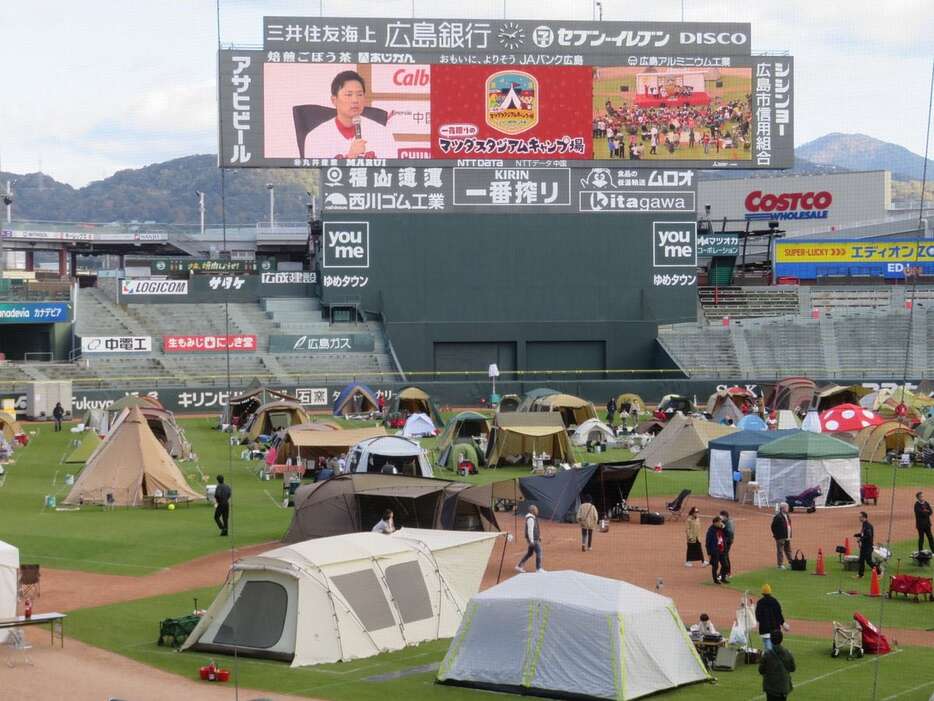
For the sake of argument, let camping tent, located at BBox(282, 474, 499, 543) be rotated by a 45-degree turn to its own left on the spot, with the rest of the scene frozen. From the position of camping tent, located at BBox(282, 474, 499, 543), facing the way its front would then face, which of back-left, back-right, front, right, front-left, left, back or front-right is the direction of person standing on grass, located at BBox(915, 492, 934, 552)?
front-left

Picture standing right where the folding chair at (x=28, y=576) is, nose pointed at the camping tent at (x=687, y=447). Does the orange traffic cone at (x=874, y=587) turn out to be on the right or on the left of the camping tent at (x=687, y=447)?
right

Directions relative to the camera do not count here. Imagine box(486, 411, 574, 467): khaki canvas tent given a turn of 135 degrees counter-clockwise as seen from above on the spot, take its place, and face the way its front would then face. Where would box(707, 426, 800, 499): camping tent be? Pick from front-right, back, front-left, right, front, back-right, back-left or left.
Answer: right

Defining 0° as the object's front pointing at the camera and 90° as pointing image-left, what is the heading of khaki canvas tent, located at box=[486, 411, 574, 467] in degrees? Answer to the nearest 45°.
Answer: approximately 0°

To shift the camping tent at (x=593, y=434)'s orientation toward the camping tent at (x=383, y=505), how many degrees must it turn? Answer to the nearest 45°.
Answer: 0° — it already faces it

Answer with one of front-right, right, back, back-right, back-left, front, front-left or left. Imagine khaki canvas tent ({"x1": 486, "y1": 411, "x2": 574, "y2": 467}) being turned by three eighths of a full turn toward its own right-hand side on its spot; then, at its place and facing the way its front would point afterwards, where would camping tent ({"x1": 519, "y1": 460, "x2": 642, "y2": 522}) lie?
back-left

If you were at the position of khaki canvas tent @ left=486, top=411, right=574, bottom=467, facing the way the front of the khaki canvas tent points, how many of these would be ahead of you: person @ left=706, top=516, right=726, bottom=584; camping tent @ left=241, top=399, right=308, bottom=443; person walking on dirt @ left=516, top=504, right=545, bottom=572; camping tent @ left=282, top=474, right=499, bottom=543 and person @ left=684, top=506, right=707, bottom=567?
4

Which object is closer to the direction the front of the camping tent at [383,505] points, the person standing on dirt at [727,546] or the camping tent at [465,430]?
the person standing on dirt

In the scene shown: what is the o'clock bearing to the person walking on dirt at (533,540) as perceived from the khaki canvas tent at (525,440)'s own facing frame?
The person walking on dirt is roughly at 12 o'clock from the khaki canvas tent.

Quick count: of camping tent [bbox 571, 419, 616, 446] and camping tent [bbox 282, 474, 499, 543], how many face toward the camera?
2

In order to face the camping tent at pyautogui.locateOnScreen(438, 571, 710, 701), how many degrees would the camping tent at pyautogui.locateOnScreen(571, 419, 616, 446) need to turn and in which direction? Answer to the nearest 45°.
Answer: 0° — it already faces it

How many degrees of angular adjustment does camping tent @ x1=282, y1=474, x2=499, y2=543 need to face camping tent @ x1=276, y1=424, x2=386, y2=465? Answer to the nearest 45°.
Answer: approximately 180°

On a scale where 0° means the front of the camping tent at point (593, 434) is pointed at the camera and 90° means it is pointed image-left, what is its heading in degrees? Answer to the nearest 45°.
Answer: approximately 0°

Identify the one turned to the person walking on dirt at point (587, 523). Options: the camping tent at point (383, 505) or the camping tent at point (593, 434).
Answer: the camping tent at point (593, 434)

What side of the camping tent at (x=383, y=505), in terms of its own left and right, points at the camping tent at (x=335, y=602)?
front
